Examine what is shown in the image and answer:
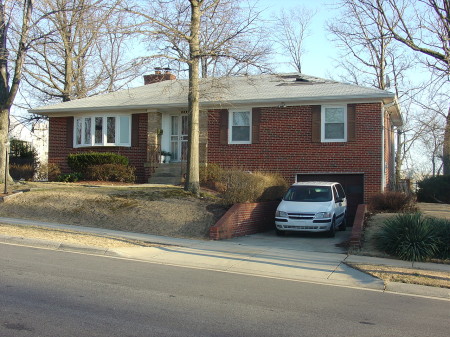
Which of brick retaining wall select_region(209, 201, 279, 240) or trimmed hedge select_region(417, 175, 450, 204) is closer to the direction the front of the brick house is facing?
the brick retaining wall

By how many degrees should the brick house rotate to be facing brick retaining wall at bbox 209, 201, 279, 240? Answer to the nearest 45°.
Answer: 0° — it already faces it

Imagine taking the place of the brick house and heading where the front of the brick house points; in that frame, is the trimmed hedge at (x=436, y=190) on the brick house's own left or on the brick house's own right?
on the brick house's own left

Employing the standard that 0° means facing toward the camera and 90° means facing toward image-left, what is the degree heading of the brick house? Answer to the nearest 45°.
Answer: approximately 0°

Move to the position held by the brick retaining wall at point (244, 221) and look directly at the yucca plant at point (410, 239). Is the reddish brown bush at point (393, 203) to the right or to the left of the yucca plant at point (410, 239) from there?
left

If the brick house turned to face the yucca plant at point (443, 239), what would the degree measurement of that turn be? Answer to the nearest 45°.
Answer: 0° — it already faces it

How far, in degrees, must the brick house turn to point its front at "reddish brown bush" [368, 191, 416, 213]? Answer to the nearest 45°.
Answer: approximately 45° to its left
